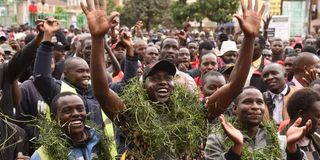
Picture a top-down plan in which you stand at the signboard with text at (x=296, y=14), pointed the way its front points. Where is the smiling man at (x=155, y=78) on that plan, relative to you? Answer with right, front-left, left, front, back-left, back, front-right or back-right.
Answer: front

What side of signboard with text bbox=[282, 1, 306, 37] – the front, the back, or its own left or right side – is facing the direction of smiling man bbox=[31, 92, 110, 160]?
front

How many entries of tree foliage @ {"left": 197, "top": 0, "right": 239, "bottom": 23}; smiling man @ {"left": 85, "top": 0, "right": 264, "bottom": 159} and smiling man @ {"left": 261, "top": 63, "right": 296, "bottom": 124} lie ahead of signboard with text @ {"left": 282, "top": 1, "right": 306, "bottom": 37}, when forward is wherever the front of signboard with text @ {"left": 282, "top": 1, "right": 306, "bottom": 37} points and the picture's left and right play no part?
2

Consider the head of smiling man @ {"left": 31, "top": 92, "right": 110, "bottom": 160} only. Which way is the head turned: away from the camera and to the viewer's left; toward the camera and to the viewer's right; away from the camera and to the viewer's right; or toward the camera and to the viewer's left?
toward the camera and to the viewer's right

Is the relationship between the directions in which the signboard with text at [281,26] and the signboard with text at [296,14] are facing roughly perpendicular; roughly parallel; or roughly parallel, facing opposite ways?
roughly parallel

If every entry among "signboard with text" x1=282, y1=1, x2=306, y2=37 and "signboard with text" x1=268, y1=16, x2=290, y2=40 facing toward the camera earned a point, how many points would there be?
2

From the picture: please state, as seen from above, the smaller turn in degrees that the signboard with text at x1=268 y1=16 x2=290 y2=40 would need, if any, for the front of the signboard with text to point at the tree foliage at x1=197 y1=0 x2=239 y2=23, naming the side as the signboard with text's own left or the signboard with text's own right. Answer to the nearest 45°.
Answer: approximately 180°

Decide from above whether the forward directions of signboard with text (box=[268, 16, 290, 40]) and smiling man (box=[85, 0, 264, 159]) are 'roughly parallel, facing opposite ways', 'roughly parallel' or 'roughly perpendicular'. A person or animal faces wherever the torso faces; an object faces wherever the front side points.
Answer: roughly parallel

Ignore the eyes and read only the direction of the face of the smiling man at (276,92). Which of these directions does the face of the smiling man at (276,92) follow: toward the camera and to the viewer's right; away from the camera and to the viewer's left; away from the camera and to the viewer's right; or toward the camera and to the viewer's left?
toward the camera and to the viewer's left

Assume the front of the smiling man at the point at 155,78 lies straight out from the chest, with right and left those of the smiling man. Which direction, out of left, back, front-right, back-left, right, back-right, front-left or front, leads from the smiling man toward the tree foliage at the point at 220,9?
back

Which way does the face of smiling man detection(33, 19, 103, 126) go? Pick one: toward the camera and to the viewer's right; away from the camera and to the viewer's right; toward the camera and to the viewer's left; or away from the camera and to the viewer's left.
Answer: toward the camera and to the viewer's right

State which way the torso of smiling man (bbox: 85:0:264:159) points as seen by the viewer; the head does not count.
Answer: toward the camera

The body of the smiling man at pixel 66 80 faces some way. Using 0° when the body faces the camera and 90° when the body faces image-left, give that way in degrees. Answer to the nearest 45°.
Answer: approximately 315°

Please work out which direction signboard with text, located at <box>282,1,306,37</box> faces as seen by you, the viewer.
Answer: facing the viewer

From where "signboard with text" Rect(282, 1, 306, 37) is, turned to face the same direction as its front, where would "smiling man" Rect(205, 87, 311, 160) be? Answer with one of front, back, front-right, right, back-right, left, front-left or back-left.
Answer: front
